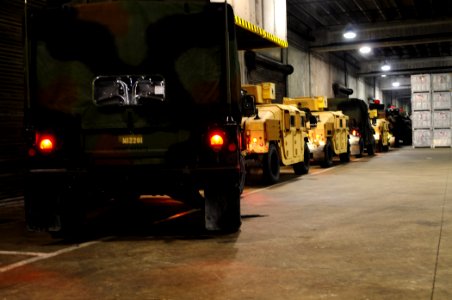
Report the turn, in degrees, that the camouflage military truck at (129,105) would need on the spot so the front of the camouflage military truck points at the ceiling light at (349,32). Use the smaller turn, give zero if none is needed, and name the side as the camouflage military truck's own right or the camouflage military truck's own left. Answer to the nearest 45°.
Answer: approximately 45° to the camouflage military truck's own right

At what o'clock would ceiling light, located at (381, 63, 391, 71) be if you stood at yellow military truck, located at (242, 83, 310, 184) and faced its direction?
The ceiling light is roughly at 11 o'clock from the yellow military truck.

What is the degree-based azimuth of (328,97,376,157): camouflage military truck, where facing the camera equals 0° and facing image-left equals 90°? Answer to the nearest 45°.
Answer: approximately 180°

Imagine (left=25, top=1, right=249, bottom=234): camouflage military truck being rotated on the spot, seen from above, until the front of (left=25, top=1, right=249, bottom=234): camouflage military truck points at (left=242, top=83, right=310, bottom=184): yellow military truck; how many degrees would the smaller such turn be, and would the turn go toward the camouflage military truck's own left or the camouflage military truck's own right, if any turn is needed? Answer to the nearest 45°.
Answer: approximately 45° to the camouflage military truck's own right

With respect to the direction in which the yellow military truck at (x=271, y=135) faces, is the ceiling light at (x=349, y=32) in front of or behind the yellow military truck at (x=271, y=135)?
in front

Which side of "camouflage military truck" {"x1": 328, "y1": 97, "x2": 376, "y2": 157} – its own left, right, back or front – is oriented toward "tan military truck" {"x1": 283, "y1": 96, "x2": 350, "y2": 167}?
back

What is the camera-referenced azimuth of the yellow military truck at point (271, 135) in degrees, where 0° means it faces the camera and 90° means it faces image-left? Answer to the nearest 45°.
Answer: approximately 225°

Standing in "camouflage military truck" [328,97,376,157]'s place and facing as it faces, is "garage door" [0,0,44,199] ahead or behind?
behind

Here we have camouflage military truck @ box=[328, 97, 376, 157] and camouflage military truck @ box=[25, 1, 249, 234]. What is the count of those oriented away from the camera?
2

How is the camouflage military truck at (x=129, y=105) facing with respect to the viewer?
away from the camera

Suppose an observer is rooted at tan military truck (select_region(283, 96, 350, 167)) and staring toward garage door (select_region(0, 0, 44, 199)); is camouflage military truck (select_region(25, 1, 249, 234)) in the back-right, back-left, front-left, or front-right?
front-left

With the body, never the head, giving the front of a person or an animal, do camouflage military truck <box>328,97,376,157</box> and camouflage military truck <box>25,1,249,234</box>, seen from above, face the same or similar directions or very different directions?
same or similar directions

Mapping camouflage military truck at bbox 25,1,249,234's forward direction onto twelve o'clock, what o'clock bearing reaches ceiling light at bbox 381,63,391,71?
The ceiling light is roughly at 1 o'clock from the camouflage military truck.

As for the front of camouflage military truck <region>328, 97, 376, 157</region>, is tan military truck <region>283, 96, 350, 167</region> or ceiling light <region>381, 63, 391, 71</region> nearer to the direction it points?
the ceiling light

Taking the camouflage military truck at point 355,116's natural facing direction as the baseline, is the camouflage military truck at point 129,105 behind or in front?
behind
